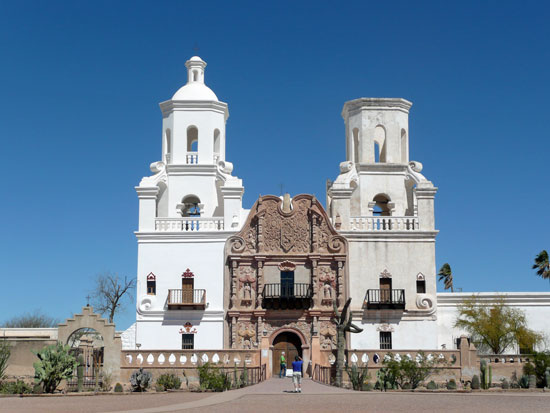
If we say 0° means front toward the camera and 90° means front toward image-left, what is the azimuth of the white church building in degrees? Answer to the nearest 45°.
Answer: approximately 0°

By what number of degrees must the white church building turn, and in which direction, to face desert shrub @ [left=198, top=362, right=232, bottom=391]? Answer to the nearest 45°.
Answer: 0° — it already faces it

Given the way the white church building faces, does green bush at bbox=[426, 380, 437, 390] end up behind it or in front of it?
in front

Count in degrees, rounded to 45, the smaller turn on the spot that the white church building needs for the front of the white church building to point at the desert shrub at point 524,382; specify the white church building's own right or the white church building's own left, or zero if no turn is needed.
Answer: approximately 45° to the white church building's own left

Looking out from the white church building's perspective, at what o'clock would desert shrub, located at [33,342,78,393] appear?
The desert shrub is roughly at 1 o'clock from the white church building.

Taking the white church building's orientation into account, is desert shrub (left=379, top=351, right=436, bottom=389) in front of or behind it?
in front

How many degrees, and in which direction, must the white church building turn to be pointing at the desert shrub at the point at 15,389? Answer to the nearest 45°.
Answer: approximately 45° to its right

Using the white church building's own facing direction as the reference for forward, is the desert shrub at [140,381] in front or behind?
in front
